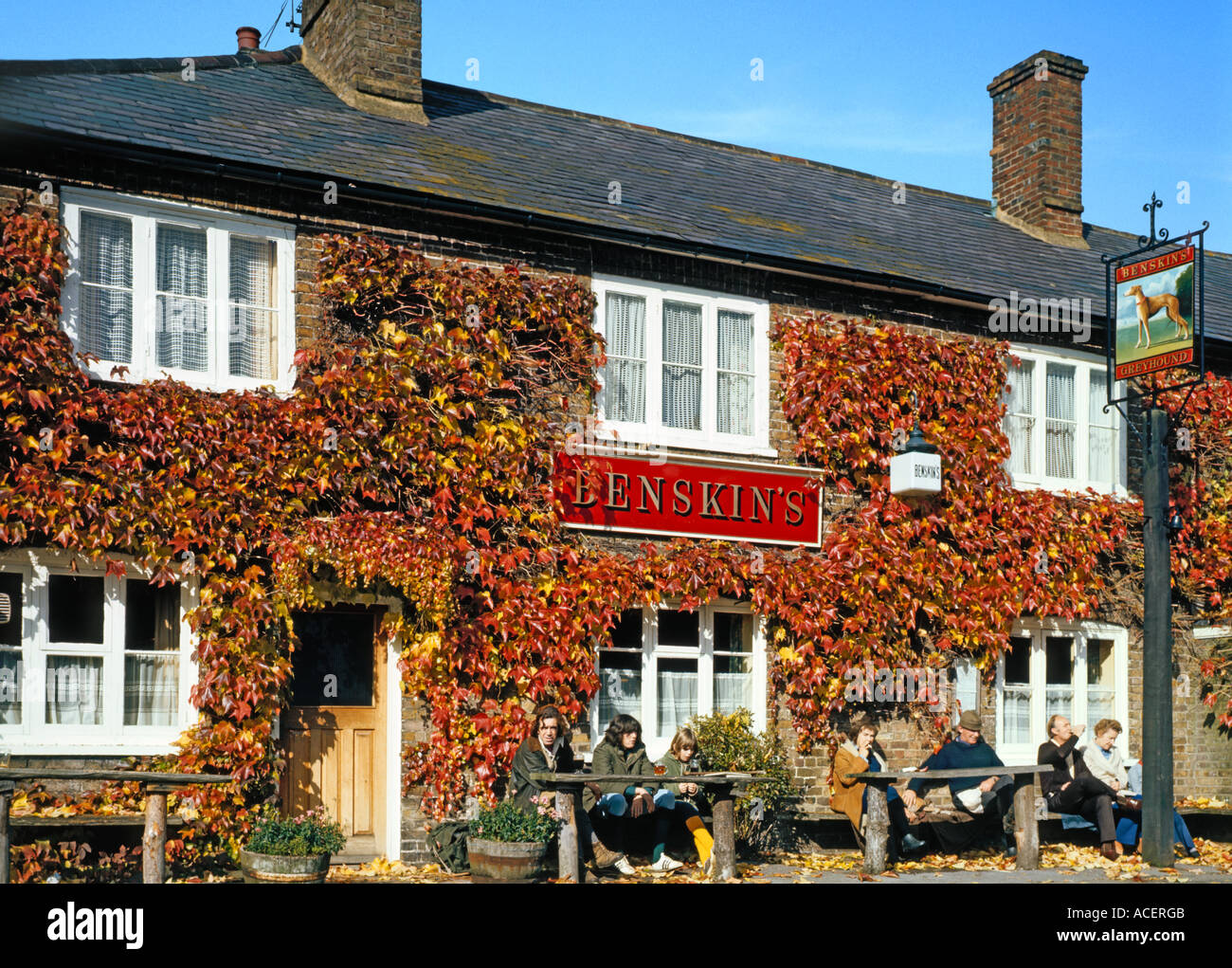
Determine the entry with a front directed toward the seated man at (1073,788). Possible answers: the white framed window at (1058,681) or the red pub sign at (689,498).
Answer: the white framed window

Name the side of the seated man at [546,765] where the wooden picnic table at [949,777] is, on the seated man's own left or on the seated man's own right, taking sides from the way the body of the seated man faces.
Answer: on the seated man's own left

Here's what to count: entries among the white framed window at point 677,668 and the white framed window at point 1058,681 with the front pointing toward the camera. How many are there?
2

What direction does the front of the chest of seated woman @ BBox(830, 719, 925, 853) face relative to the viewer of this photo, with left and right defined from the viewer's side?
facing the viewer and to the right of the viewer

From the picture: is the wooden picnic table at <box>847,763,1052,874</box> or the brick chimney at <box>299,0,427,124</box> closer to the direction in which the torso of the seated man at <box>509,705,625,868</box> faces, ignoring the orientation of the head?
the wooden picnic table

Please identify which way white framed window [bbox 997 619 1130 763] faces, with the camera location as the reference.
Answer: facing the viewer

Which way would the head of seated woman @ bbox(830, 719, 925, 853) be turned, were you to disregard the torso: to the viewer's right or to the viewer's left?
to the viewer's right
